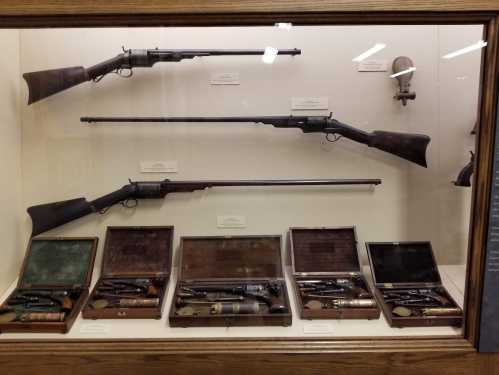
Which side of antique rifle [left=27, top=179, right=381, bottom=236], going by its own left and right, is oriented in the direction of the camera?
right

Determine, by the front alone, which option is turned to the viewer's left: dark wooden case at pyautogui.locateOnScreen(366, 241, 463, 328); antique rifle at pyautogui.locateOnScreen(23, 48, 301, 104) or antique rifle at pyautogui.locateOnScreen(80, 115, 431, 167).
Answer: antique rifle at pyautogui.locateOnScreen(80, 115, 431, 167)

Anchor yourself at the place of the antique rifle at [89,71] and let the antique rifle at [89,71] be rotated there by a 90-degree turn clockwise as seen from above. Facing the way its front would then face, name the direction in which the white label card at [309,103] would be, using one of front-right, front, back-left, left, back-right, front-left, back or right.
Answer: left

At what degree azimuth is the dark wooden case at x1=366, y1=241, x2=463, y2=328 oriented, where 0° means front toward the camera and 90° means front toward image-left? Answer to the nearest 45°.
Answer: approximately 0°

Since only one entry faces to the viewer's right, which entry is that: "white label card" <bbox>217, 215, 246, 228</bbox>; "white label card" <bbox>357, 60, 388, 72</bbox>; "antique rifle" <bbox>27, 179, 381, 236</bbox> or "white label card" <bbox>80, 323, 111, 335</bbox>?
the antique rifle

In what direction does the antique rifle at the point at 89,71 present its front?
to the viewer's right

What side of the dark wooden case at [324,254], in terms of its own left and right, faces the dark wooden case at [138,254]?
right

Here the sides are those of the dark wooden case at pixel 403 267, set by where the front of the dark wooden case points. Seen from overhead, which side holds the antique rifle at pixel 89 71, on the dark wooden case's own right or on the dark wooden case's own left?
on the dark wooden case's own right

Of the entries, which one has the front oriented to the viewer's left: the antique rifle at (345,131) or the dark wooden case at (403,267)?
the antique rifle

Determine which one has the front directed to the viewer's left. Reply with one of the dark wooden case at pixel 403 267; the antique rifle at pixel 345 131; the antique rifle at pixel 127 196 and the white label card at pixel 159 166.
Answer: the antique rifle at pixel 345 131

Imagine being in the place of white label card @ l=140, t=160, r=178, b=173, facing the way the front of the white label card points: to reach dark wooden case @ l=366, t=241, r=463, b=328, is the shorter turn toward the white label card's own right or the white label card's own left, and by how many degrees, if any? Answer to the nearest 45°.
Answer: approximately 90° to the white label card's own left

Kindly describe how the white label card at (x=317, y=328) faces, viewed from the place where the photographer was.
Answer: facing the viewer

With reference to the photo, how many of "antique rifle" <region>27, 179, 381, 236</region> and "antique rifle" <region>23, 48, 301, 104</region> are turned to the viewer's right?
2
